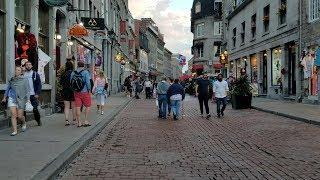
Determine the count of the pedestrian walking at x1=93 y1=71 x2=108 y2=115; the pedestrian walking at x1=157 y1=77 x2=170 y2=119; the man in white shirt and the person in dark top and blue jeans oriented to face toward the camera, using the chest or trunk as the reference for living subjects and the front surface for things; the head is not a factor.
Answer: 2

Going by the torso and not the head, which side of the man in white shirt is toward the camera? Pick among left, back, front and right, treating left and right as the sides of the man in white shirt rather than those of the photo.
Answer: front

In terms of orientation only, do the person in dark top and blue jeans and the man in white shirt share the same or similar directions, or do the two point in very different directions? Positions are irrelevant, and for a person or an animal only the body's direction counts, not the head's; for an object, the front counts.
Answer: very different directions

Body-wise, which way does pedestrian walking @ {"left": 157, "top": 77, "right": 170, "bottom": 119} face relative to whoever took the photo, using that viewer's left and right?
facing away from the viewer

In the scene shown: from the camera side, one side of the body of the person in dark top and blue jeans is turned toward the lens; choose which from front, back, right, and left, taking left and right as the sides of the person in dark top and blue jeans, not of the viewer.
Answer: back

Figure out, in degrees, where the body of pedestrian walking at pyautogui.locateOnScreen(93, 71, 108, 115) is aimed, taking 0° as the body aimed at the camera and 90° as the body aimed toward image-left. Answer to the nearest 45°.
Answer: approximately 0°

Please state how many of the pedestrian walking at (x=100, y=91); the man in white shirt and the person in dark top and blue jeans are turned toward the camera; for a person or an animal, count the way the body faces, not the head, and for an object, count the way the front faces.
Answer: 2
